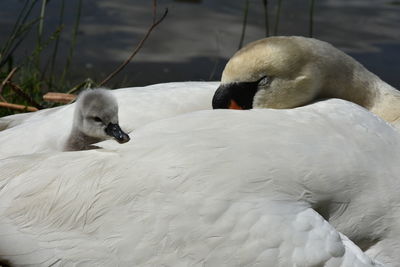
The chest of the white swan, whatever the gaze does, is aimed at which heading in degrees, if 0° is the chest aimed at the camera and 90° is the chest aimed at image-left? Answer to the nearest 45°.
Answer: approximately 270°
